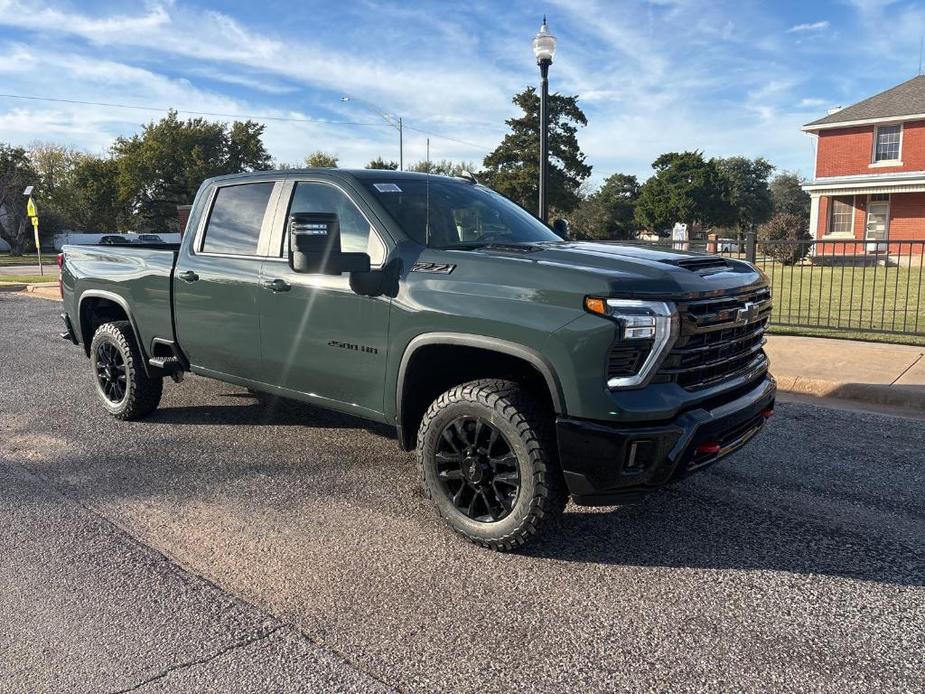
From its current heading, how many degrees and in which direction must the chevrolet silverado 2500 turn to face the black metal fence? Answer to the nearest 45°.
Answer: approximately 90° to its left

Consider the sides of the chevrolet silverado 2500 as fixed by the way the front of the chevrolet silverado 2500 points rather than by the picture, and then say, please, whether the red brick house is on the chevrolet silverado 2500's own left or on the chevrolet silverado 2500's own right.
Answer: on the chevrolet silverado 2500's own left

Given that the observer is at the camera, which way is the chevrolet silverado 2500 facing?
facing the viewer and to the right of the viewer
